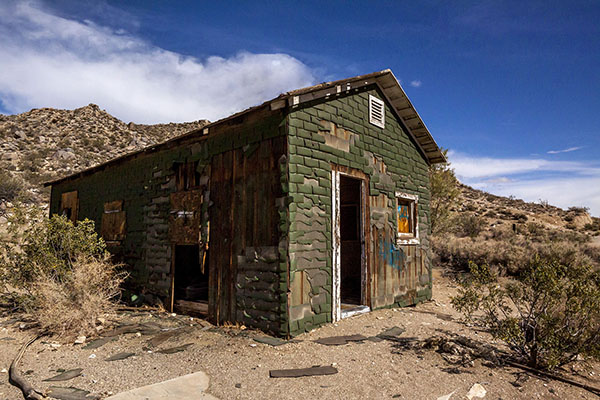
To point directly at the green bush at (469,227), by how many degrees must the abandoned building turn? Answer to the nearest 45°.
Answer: approximately 90° to its left

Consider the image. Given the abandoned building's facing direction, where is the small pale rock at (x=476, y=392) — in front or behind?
in front

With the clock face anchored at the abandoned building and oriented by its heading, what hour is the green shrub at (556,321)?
The green shrub is roughly at 12 o'clock from the abandoned building.

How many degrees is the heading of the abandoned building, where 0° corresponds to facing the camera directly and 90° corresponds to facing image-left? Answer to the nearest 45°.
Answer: approximately 315°

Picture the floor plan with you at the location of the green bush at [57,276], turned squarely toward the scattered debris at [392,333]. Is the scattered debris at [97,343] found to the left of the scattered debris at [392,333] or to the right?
right

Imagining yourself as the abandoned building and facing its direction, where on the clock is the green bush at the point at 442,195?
The green bush is roughly at 9 o'clock from the abandoned building.
